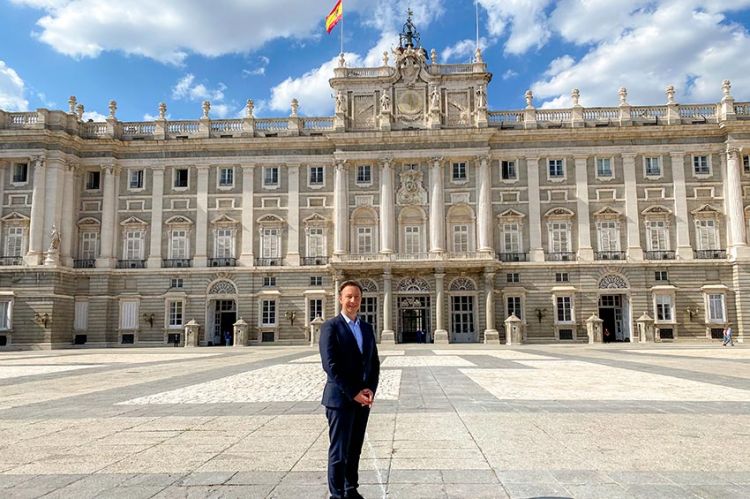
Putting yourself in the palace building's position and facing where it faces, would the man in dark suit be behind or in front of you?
in front

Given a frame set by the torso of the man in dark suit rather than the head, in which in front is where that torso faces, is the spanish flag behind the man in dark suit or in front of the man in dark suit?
behind

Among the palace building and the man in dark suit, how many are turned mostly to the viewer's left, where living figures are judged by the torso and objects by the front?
0

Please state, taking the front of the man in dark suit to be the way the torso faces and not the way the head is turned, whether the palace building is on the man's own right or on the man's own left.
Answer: on the man's own left

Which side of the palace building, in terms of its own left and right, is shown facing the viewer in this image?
front

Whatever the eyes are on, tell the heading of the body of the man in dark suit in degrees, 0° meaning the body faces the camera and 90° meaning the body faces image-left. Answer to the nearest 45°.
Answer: approximately 315°
